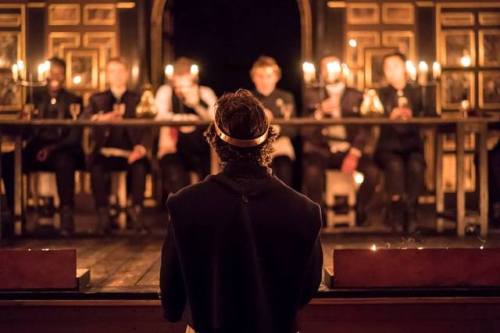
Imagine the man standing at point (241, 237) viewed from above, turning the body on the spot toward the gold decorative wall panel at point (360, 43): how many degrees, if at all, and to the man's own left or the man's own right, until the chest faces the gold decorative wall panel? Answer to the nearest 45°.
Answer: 0° — they already face it

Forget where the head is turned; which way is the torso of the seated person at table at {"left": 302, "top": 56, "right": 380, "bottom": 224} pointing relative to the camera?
toward the camera

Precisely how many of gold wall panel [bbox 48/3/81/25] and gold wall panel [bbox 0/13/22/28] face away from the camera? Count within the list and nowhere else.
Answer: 0

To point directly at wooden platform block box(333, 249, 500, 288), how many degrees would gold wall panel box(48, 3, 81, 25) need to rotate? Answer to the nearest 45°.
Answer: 0° — it already faces it

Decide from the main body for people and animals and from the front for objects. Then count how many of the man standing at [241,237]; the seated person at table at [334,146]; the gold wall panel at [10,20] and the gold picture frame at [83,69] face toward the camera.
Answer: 3

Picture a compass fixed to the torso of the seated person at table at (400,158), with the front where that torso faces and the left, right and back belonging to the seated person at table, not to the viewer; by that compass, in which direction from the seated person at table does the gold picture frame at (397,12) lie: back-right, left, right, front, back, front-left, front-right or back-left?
back

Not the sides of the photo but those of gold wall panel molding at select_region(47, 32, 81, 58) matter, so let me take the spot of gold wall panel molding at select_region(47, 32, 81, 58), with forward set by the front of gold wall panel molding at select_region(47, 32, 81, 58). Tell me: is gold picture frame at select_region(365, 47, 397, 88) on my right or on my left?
on my left

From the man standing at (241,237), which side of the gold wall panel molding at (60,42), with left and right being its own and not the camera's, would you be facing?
front

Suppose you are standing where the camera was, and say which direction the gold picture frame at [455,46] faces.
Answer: facing the viewer

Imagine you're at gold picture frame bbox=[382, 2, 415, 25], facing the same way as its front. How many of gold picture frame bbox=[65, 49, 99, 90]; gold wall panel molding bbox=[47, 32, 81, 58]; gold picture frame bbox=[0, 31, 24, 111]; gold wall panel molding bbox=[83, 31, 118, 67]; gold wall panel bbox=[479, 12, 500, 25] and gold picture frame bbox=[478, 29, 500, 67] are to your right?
4

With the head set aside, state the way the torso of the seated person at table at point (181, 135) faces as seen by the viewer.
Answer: toward the camera
